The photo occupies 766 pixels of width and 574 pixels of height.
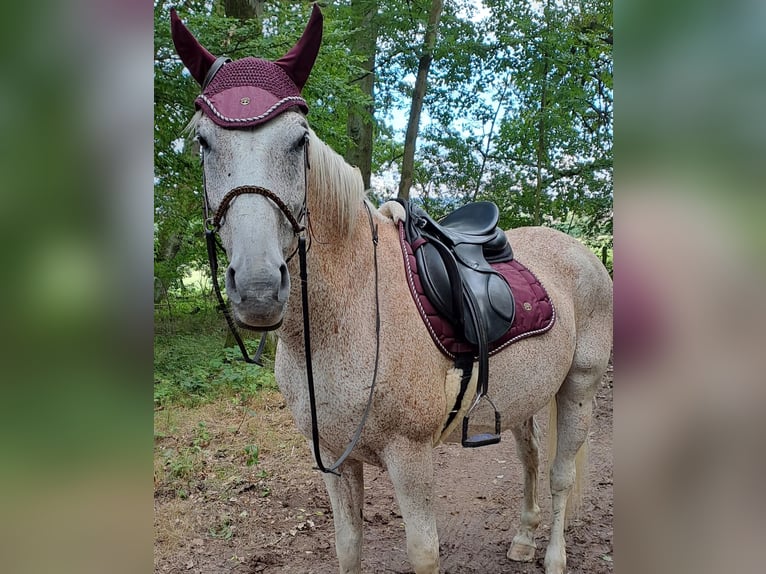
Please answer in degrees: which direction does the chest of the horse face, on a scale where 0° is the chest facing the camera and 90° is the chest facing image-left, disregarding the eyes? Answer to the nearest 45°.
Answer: approximately 45°

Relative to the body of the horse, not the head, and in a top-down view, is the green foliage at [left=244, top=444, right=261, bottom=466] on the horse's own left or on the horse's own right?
on the horse's own right
